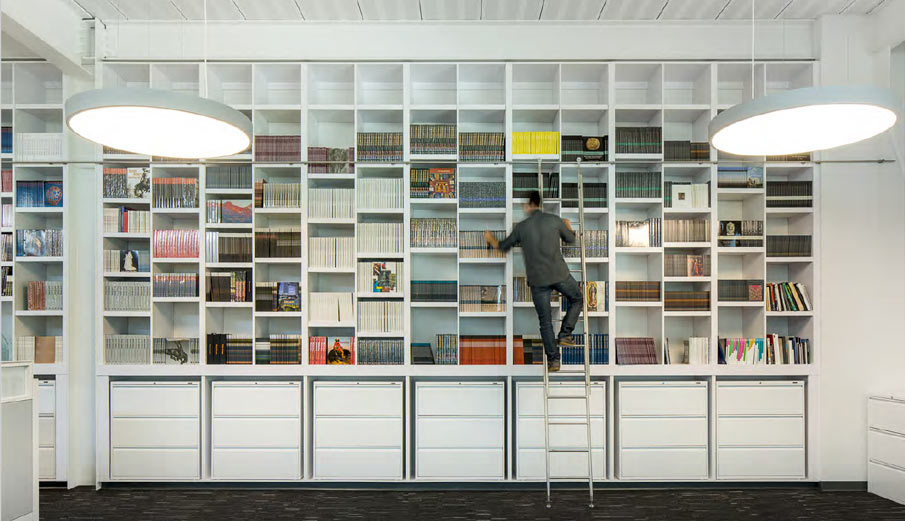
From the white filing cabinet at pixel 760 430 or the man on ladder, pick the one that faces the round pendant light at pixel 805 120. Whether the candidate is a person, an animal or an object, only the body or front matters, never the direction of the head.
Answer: the white filing cabinet

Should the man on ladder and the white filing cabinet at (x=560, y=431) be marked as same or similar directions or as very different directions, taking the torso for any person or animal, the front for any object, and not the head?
very different directions

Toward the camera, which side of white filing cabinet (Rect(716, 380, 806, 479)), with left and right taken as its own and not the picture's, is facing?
front

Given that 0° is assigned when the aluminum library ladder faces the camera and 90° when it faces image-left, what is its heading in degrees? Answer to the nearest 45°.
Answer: approximately 0°

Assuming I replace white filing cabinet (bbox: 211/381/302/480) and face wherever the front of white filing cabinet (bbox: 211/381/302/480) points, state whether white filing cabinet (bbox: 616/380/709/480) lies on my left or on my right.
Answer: on my left

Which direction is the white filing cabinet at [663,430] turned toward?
toward the camera

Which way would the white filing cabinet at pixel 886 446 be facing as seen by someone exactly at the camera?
facing the viewer and to the left of the viewer

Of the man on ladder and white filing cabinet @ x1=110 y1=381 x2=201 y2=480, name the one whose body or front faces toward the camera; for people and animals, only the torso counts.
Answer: the white filing cabinet

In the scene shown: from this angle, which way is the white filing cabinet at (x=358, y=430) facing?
toward the camera

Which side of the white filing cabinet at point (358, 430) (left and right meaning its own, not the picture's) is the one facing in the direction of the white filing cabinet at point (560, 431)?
left

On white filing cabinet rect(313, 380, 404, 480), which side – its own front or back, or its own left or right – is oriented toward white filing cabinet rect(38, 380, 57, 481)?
right

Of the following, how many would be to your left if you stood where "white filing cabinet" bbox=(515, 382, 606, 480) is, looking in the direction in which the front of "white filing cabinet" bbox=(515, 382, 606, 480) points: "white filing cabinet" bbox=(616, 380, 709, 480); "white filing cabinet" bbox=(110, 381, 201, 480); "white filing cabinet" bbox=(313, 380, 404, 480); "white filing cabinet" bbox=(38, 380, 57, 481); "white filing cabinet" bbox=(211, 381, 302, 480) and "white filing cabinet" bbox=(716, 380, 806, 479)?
2

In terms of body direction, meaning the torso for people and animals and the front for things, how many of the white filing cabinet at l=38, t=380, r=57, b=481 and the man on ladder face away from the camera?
1
